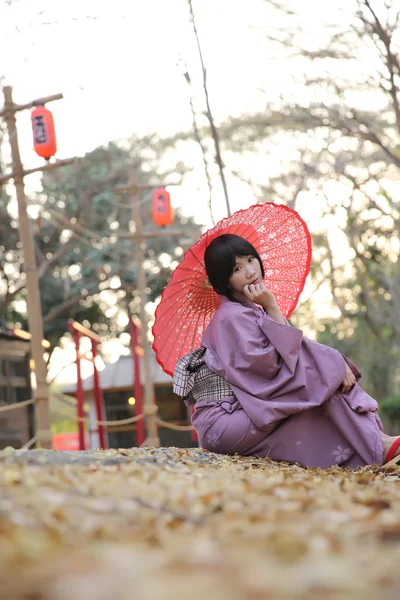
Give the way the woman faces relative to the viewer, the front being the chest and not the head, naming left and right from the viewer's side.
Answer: facing to the right of the viewer

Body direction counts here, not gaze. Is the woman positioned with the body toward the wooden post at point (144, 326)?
no

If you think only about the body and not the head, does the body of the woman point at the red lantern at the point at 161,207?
no

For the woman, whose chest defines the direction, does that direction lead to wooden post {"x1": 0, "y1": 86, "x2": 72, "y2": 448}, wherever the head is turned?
no
